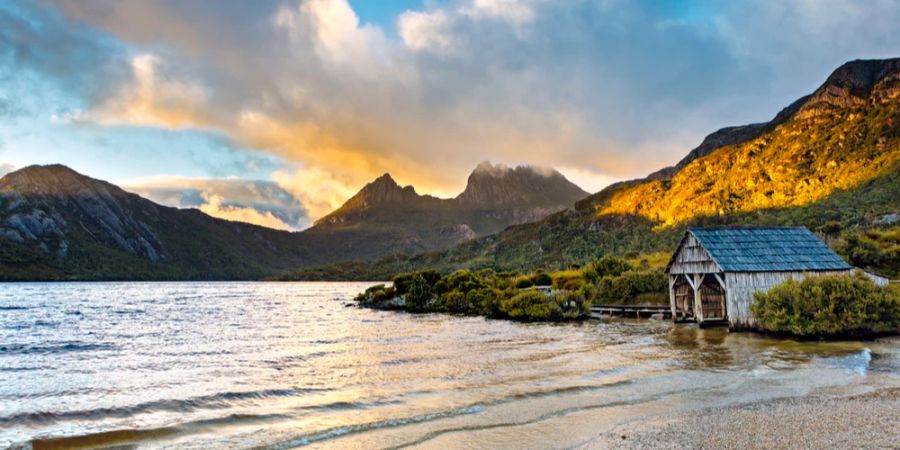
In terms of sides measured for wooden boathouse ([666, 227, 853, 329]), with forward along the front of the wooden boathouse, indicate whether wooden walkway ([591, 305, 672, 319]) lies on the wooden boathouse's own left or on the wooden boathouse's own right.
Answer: on the wooden boathouse's own right

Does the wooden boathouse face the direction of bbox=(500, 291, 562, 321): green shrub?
no

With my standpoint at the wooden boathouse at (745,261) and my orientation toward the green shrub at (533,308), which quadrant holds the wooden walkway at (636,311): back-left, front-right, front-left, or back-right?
front-right

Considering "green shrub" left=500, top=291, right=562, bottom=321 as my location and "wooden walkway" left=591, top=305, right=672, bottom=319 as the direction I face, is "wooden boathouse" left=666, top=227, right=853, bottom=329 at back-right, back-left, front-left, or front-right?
front-right

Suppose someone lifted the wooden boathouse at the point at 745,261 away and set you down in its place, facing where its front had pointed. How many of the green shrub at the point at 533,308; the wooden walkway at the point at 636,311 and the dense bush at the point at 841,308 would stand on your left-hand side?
1

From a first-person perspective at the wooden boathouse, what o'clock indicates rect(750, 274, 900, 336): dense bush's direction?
The dense bush is roughly at 9 o'clock from the wooden boathouse.

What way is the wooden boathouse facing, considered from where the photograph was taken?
facing the viewer and to the left of the viewer
